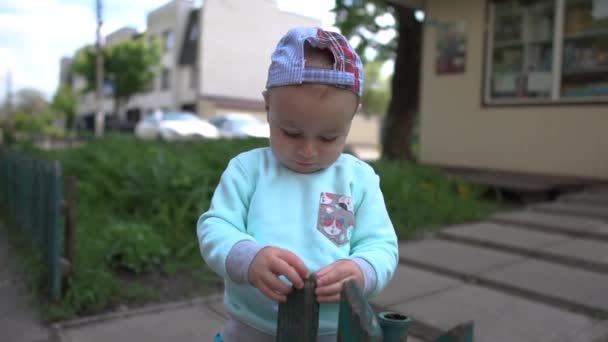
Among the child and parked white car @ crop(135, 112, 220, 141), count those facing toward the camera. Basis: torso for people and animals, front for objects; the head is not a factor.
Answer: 1

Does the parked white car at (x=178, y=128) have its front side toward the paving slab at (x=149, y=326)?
no

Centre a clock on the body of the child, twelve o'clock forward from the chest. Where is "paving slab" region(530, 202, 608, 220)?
The paving slab is roughly at 7 o'clock from the child.

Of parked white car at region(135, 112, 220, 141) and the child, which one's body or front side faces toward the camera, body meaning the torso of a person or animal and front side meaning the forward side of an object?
the child

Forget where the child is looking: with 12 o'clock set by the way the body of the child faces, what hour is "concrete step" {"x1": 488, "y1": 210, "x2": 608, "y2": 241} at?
The concrete step is roughly at 7 o'clock from the child.

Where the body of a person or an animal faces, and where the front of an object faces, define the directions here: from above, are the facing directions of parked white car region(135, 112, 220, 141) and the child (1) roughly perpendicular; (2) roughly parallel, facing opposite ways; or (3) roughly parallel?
roughly perpendicular

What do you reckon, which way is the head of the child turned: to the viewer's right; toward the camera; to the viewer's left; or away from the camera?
toward the camera

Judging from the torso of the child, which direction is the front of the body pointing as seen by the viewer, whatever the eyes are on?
toward the camera

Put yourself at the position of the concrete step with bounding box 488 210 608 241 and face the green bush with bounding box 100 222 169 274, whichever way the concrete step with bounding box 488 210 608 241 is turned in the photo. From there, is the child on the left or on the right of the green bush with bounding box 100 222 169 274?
left

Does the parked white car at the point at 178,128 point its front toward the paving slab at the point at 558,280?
no

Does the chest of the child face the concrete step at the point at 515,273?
no

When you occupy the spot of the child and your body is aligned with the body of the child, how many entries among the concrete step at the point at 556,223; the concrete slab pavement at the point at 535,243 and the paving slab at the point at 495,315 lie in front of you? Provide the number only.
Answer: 0
